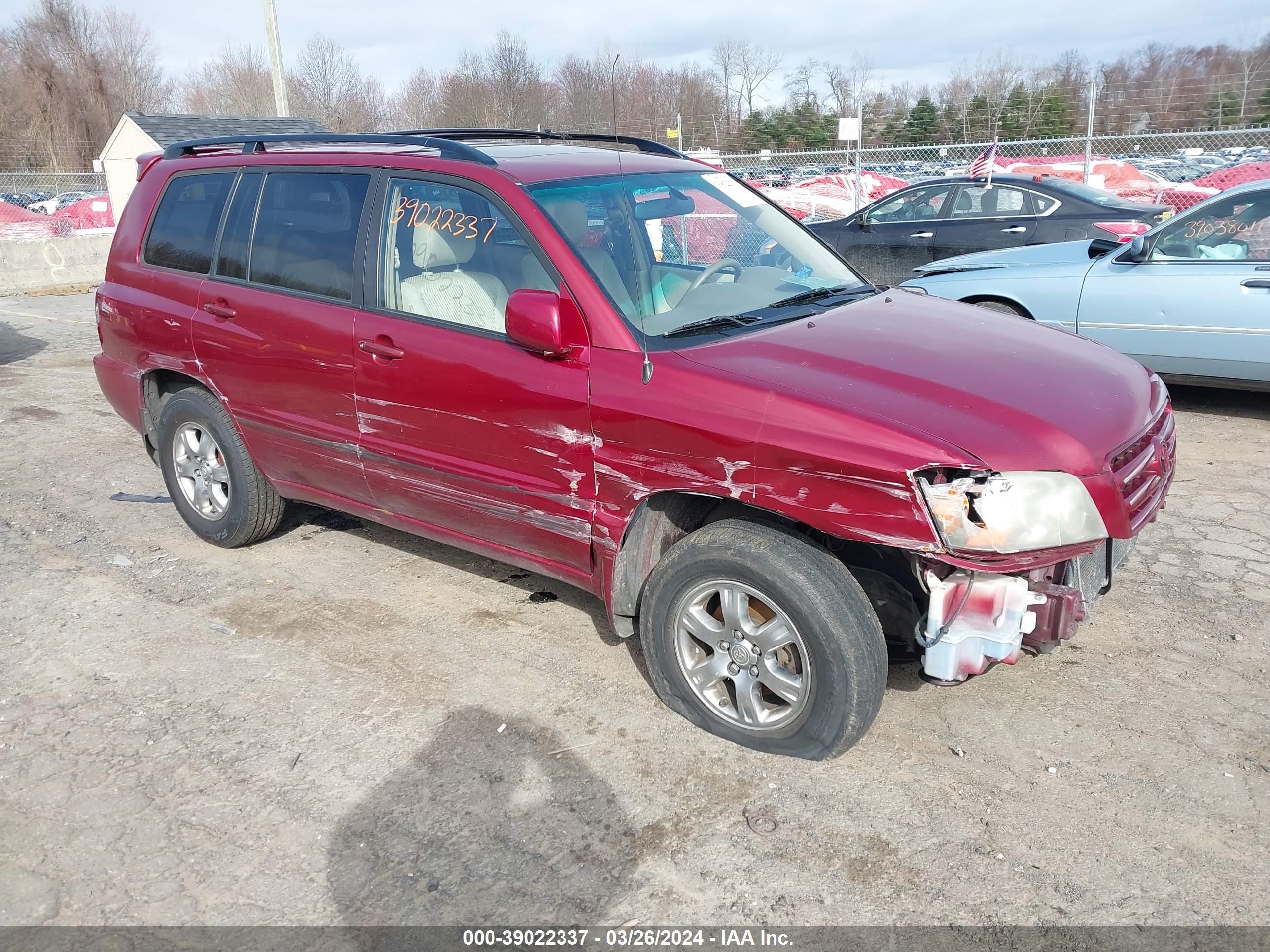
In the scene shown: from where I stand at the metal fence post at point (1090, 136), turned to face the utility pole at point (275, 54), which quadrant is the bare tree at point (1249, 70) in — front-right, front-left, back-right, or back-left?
back-right

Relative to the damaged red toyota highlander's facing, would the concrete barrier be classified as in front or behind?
behind

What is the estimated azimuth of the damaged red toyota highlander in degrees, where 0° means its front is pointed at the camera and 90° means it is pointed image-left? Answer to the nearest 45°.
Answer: approximately 315°

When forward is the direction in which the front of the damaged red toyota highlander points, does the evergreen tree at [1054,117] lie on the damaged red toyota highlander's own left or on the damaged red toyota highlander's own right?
on the damaged red toyota highlander's own left

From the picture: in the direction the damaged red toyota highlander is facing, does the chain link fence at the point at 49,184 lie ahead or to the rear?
to the rear

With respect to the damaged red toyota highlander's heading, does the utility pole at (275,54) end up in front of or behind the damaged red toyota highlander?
behind

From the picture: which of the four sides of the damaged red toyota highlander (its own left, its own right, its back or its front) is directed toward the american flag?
left

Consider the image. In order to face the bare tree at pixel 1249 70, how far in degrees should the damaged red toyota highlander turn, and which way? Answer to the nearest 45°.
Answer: approximately 90° to its left

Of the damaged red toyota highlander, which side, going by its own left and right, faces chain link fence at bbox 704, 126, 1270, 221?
left

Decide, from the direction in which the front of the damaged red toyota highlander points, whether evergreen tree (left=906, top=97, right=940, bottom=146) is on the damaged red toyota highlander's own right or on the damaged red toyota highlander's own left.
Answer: on the damaged red toyota highlander's own left
